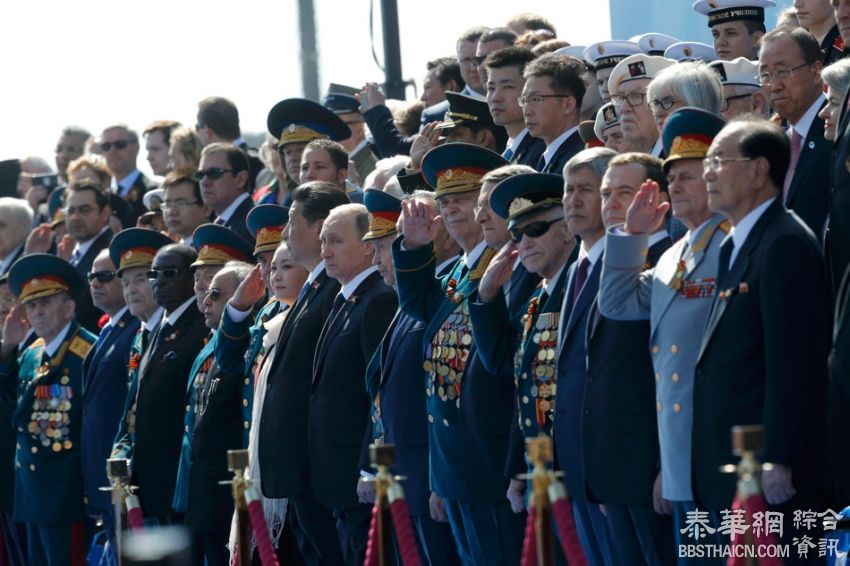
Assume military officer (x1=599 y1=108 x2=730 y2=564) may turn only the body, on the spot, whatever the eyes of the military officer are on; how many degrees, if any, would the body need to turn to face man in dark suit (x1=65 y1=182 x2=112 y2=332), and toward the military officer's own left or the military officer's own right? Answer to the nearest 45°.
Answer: approximately 90° to the military officer's own right

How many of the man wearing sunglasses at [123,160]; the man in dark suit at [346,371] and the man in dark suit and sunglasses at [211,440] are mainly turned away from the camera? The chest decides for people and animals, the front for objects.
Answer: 0

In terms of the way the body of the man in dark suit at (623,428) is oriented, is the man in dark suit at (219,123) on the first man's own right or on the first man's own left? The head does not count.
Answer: on the first man's own right

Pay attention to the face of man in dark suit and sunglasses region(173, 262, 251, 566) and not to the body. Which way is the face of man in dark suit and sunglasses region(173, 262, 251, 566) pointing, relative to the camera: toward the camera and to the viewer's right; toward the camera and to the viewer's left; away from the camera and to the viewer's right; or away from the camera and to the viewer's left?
toward the camera and to the viewer's left

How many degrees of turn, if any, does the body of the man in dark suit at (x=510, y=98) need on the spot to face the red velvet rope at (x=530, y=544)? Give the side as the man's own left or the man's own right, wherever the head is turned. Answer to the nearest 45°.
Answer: approximately 45° to the man's own left

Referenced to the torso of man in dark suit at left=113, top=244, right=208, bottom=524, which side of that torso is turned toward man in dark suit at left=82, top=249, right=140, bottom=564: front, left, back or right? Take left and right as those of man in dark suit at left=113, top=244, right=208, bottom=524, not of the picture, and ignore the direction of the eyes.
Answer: right

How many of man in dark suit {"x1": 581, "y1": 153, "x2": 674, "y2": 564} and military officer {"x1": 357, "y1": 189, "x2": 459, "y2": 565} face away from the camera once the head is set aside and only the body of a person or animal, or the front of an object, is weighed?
0

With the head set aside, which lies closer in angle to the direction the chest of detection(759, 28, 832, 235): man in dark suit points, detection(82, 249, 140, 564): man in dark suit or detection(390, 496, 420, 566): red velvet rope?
the red velvet rope

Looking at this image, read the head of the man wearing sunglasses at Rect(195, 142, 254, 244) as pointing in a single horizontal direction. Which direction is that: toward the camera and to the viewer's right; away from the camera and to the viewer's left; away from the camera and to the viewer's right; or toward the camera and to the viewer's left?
toward the camera and to the viewer's left

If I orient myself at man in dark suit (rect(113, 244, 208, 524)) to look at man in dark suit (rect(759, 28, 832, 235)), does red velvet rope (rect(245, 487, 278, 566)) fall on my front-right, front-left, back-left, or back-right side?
front-right

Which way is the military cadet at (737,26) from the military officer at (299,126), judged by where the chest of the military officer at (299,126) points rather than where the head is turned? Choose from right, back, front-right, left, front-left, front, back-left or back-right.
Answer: left

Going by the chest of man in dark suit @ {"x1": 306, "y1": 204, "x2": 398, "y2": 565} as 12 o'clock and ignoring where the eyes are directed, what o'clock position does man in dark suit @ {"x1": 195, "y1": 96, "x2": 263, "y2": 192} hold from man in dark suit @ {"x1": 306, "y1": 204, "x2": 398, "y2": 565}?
man in dark suit @ {"x1": 195, "y1": 96, "x2": 263, "y2": 192} is roughly at 4 o'clock from man in dark suit @ {"x1": 306, "y1": 204, "x2": 398, "y2": 565}.

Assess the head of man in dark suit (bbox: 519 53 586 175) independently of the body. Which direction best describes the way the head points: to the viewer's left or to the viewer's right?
to the viewer's left
